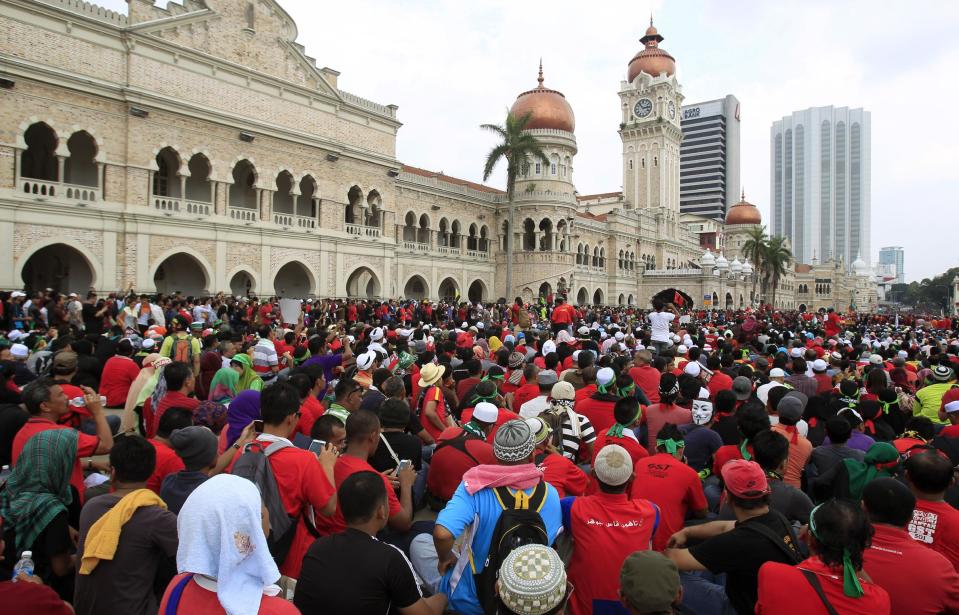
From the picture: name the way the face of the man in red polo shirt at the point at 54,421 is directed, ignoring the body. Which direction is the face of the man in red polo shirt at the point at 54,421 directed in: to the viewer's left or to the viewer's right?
to the viewer's right

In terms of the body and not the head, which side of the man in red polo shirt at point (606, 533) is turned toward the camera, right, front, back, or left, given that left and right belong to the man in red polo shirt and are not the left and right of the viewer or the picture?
back

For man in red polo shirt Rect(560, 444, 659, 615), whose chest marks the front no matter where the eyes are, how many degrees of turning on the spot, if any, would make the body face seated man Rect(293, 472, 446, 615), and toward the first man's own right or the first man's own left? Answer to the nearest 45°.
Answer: approximately 135° to the first man's own left

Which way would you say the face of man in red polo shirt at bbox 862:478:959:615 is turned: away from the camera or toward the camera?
away from the camera

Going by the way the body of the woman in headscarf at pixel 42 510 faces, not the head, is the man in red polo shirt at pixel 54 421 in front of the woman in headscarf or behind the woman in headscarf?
in front

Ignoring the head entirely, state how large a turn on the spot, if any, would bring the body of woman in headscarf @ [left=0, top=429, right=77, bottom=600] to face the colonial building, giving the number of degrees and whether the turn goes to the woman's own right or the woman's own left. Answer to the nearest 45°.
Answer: approximately 45° to the woman's own left

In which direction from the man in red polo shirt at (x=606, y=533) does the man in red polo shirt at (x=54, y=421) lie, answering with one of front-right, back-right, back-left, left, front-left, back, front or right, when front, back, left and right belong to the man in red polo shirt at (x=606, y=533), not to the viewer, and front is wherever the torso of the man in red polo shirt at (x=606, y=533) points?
left

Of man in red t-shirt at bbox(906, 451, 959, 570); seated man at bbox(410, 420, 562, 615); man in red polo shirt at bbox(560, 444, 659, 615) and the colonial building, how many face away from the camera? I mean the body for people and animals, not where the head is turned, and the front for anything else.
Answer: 3

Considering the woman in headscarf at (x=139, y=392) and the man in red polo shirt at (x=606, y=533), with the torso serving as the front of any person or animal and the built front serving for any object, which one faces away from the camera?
the man in red polo shirt

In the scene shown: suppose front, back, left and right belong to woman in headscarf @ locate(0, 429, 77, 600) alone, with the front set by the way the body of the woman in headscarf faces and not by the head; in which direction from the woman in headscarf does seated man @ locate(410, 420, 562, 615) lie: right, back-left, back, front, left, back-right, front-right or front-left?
right

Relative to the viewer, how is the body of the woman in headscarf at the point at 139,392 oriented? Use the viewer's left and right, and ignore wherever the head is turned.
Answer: facing to the right of the viewer

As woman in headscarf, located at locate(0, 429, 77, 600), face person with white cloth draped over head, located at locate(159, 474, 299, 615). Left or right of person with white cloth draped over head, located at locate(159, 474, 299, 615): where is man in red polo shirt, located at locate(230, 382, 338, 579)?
left

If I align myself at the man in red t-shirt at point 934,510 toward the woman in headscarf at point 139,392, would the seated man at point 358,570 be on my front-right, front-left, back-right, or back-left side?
front-left

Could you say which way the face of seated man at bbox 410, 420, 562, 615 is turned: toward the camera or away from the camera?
away from the camera

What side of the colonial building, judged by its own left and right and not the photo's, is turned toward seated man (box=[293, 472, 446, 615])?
front

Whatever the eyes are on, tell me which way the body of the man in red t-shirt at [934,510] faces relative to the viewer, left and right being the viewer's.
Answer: facing away from the viewer

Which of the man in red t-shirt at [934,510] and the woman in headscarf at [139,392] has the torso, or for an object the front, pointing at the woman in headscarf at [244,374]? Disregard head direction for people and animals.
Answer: the woman in headscarf at [139,392]

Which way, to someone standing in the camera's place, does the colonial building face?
facing the viewer and to the right of the viewer

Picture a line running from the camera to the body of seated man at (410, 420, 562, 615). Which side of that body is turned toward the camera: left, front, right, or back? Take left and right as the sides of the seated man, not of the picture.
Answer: back

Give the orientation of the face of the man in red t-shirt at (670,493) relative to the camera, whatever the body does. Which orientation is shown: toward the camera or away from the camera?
away from the camera
